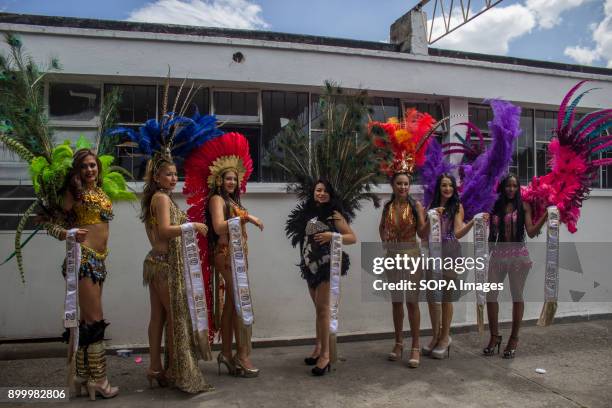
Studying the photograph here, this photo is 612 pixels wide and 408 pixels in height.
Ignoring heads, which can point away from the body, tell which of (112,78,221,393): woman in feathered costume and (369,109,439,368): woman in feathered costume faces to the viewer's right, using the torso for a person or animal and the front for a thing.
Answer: (112,78,221,393): woman in feathered costume

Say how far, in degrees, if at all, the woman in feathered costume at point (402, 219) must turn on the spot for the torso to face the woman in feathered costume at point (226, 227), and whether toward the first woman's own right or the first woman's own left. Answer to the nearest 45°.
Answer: approximately 45° to the first woman's own right

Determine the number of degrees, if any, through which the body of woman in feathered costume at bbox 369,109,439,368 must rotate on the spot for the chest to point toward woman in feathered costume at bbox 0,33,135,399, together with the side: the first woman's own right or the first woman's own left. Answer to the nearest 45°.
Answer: approximately 45° to the first woman's own right

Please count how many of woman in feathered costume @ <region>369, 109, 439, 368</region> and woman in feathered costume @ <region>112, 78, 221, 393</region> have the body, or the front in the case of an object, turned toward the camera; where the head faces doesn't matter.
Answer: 1

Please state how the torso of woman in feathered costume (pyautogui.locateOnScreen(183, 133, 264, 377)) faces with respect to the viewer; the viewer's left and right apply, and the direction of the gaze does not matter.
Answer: facing the viewer and to the right of the viewer

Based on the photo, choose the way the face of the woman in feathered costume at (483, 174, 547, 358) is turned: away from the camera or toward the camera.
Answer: toward the camera

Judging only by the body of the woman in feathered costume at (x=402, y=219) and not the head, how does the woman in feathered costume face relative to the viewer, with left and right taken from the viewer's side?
facing the viewer

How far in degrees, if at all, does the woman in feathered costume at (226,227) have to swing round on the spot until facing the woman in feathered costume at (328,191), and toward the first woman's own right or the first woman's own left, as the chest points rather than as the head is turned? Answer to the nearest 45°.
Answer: approximately 45° to the first woman's own left

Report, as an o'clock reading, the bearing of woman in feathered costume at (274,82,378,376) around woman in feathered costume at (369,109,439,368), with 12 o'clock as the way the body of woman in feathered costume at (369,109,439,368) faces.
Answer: woman in feathered costume at (274,82,378,376) is roughly at 2 o'clock from woman in feathered costume at (369,109,439,368).

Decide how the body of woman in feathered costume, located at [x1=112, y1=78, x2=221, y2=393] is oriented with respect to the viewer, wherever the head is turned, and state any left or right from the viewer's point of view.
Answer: facing to the right of the viewer
